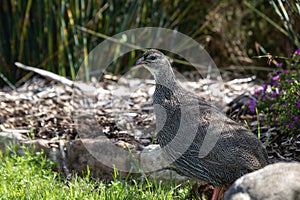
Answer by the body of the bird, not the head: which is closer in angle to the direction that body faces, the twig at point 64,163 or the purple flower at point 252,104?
the twig

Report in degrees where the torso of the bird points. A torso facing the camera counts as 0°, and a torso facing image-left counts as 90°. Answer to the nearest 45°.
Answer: approximately 90°

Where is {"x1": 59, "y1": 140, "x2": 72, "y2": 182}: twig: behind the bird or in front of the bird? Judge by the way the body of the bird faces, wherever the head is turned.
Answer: in front

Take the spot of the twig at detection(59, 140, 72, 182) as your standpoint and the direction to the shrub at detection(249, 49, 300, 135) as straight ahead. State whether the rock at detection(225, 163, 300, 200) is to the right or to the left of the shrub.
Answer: right

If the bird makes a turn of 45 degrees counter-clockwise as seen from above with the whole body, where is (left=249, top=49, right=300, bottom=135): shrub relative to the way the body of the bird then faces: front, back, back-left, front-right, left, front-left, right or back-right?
back

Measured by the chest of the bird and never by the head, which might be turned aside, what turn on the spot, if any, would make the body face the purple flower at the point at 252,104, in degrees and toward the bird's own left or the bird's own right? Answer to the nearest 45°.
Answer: approximately 90° to the bird's own right

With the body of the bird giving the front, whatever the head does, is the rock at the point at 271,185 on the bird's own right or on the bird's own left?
on the bird's own left
